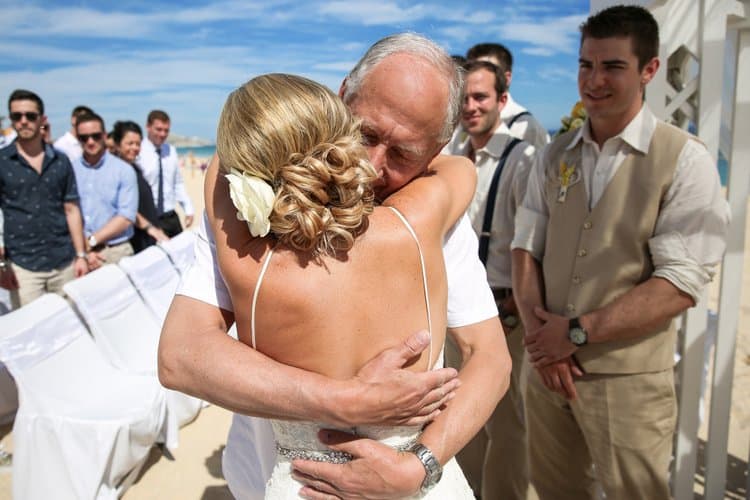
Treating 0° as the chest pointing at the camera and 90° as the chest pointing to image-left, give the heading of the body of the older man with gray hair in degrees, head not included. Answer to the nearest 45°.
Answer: approximately 0°

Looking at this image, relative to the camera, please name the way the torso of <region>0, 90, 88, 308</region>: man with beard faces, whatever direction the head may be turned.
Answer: toward the camera

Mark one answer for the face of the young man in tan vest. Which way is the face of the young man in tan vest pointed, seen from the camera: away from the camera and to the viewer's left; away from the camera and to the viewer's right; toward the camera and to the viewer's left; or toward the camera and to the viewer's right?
toward the camera and to the viewer's left

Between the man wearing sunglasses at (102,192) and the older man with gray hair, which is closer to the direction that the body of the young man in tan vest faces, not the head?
the older man with gray hair

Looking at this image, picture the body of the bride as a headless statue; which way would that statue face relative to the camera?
away from the camera

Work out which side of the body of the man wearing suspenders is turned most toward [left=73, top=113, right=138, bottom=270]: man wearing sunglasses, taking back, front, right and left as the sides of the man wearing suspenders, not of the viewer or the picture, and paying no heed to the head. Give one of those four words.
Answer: right

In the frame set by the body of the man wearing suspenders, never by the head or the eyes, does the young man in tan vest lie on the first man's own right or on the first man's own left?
on the first man's own left

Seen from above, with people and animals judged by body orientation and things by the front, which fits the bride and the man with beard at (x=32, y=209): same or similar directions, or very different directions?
very different directions

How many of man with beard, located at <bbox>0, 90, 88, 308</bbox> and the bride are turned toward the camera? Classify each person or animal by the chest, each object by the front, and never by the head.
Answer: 1

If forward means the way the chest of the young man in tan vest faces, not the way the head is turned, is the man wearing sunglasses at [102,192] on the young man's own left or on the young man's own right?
on the young man's own right

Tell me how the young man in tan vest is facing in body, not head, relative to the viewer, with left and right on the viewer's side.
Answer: facing the viewer and to the left of the viewer

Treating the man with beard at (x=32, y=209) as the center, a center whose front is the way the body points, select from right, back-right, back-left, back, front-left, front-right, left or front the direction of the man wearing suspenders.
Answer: front-left

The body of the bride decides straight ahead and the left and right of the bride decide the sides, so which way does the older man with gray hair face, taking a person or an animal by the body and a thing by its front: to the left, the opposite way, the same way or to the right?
the opposite way
